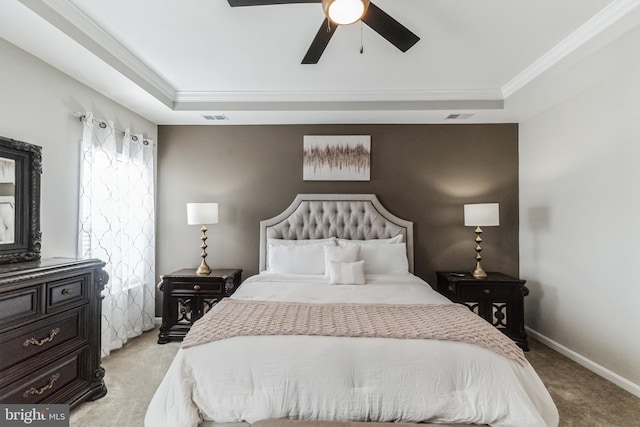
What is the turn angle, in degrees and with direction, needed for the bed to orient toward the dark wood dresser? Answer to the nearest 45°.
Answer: approximately 90° to its right

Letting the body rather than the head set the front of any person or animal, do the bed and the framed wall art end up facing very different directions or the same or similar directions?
same or similar directions

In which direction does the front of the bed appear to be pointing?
toward the camera

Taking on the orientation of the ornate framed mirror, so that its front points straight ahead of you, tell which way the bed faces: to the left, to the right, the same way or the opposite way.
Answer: to the right

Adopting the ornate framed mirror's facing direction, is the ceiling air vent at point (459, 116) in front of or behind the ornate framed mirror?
in front

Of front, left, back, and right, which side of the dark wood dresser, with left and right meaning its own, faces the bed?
front

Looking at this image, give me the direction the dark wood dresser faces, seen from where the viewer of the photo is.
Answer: facing the viewer and to the right of the viewer

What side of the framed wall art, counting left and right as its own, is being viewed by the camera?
front

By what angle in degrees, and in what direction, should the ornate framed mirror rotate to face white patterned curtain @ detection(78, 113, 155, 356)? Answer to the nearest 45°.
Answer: approximately 90° to its left

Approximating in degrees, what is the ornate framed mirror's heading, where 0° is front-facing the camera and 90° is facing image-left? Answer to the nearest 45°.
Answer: approximately 315°

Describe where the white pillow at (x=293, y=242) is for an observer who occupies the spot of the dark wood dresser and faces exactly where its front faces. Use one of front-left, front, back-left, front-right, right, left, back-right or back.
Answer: front-left

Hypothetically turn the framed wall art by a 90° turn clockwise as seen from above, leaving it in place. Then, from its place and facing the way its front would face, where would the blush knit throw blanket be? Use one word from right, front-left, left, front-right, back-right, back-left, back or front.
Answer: left

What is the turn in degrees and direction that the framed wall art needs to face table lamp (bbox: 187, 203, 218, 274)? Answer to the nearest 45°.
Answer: approximately 90° to its right

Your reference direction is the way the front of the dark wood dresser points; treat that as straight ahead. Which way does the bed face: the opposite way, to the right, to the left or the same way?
to the right

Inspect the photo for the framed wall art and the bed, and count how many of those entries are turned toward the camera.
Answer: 2

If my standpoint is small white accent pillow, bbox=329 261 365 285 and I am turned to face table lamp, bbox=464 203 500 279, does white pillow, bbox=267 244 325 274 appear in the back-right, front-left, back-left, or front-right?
back-left

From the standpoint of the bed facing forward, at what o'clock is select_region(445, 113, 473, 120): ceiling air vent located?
The ceiling air vent is roughly at 7 o'clock from the bed.
